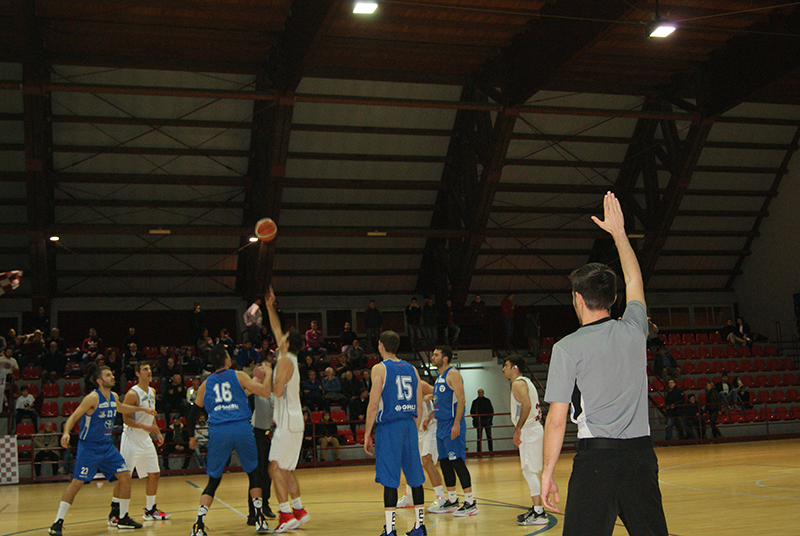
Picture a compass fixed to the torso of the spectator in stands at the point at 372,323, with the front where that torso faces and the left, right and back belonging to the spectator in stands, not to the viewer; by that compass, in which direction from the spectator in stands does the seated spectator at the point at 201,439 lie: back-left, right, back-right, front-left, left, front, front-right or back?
front-right

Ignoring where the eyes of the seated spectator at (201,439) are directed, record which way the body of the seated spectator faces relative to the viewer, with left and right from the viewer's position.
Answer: facing the viewer

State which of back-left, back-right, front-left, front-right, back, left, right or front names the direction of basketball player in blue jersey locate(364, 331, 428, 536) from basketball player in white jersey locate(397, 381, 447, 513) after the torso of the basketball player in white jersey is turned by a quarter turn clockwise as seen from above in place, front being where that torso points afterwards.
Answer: back

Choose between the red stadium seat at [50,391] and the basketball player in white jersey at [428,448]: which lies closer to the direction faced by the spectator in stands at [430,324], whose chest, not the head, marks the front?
the basketball player in white jersey

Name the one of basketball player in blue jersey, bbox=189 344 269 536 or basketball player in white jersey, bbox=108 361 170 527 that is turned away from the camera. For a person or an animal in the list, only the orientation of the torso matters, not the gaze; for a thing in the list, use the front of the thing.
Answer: the basketball player in blue jersey

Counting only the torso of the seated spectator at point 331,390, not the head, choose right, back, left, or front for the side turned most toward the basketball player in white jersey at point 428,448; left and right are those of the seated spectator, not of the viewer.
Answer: front

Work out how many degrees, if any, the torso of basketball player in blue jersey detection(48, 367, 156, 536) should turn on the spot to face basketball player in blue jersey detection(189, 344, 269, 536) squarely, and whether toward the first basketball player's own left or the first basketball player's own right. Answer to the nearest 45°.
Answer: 0° — they already face them

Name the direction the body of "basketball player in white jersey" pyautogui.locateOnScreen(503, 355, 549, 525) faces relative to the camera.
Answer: to the viewer's left

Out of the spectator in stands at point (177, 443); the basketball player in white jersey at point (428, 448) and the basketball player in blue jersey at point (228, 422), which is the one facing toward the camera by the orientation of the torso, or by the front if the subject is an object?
the spectator in stands

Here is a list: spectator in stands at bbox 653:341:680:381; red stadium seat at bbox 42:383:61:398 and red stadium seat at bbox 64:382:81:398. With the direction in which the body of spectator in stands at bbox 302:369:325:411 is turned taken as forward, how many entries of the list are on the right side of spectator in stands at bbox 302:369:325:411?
2

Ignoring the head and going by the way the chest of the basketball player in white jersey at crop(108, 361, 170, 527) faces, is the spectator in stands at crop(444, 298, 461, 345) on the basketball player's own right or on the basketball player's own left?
on the basketball player's own left

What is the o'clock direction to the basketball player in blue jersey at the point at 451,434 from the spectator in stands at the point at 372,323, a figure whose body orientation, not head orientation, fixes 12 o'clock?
The basketball player in blue jersey is roughly at 12 o'clock from the spectator in stands.

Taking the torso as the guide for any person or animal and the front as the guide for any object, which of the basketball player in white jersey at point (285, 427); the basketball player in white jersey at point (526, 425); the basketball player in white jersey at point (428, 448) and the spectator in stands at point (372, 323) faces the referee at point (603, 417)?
the spectator in stands

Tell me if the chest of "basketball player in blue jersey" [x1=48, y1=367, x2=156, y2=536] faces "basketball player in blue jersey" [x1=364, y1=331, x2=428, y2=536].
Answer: yes

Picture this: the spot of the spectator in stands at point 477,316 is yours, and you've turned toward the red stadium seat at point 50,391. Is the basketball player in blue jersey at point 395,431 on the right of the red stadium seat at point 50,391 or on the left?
left

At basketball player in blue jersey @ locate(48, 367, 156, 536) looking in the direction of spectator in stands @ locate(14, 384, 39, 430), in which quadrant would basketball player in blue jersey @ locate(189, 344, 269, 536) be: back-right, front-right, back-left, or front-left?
back-right
